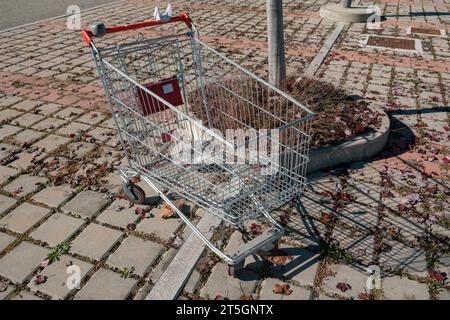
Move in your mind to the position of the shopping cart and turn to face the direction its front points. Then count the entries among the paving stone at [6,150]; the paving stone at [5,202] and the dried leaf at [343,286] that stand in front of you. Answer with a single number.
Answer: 1

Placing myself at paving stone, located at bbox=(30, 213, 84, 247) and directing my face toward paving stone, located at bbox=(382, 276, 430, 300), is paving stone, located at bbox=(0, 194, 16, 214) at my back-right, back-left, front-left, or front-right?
back-left

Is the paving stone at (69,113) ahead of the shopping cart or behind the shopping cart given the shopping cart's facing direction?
behind

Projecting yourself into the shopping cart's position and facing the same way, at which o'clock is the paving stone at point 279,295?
The paving stone is roughly at 1 o'clock from the shopping cart.

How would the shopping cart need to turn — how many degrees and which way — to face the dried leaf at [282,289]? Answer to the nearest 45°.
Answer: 0° — it already faces it

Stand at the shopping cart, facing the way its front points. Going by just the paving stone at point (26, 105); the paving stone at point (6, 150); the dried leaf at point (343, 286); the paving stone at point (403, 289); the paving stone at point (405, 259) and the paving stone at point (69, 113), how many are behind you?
3

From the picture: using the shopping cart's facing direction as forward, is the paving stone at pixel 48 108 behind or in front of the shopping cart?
behind

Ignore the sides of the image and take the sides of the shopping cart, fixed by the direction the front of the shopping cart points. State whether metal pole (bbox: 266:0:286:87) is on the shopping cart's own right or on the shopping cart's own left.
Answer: on the shopping cart's own left

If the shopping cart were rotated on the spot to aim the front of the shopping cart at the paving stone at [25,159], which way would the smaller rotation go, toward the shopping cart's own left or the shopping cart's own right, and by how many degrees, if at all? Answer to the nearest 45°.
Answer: approximately 180°

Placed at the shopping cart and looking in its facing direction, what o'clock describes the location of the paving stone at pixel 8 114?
The paving stone is roughly at 6 o'clock from the shopping cart.

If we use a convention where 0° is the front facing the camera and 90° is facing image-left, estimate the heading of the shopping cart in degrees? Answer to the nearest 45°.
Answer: approximately 315°

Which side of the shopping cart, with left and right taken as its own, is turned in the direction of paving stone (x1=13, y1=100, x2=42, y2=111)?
back

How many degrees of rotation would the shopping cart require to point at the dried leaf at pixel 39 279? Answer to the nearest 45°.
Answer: approximately 135° to its right

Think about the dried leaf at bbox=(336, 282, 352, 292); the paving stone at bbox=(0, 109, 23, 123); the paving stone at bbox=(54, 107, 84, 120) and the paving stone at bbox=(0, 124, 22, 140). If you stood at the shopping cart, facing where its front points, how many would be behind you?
3

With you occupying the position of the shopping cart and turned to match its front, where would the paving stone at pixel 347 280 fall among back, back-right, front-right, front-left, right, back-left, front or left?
front

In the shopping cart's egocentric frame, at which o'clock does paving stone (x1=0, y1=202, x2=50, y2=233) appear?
The paving stone is roughly at 5 o'clock from the shopping cart.

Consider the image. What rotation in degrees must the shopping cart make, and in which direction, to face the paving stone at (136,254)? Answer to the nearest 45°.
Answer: approximately 90° to its right

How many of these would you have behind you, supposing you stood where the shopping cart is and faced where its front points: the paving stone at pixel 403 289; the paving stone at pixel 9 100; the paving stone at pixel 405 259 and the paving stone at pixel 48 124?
2

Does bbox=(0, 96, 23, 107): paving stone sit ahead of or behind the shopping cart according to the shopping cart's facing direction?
behind

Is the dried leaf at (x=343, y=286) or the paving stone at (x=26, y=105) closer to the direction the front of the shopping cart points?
the dried leaf

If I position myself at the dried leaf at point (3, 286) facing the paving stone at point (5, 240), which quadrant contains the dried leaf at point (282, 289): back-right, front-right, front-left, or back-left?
back-right

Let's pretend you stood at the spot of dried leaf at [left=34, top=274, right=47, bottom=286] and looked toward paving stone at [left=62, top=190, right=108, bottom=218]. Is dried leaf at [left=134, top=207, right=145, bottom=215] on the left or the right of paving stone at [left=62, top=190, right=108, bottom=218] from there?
right
